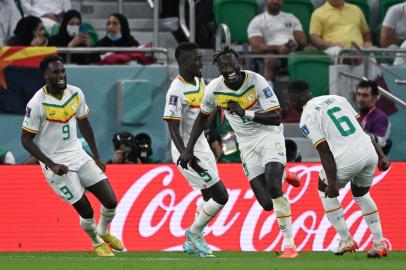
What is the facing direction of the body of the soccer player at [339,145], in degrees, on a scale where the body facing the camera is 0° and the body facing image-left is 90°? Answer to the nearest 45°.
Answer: approximately 135°

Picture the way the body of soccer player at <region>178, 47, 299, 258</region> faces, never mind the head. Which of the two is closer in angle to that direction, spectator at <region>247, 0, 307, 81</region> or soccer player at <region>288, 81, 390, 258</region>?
the soccer player

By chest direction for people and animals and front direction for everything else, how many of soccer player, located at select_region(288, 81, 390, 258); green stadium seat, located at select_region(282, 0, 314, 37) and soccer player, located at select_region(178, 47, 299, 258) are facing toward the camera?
2

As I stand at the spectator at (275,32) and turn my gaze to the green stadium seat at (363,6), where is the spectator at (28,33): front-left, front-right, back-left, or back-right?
back-left

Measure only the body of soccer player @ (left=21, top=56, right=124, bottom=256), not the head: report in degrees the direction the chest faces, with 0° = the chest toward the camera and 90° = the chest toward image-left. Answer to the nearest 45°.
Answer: approximately 315°

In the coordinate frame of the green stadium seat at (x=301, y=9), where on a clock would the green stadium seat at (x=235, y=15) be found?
the green stadium seat at (x=235, y=15) is roughly at 2 o'clock from the green stadium seat at (x=301, y=9).

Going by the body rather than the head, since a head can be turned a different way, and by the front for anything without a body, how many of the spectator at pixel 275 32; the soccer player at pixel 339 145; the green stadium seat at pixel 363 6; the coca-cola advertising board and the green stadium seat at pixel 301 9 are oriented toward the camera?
4

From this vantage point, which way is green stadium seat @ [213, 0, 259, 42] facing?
toward the camera

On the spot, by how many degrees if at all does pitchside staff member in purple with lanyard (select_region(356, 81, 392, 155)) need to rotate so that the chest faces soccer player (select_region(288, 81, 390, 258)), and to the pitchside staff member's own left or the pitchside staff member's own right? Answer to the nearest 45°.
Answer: approximately 45° to the pitchside staff member's own left

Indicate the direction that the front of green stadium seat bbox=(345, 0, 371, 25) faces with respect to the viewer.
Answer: facing the viewer

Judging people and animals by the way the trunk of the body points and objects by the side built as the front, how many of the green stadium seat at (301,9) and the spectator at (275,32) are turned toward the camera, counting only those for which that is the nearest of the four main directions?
2

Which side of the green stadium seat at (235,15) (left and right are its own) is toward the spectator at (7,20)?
right

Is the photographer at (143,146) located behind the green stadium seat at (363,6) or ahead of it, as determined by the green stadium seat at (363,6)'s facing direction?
ahead

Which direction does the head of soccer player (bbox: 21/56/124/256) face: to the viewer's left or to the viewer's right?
to the viewer's right
